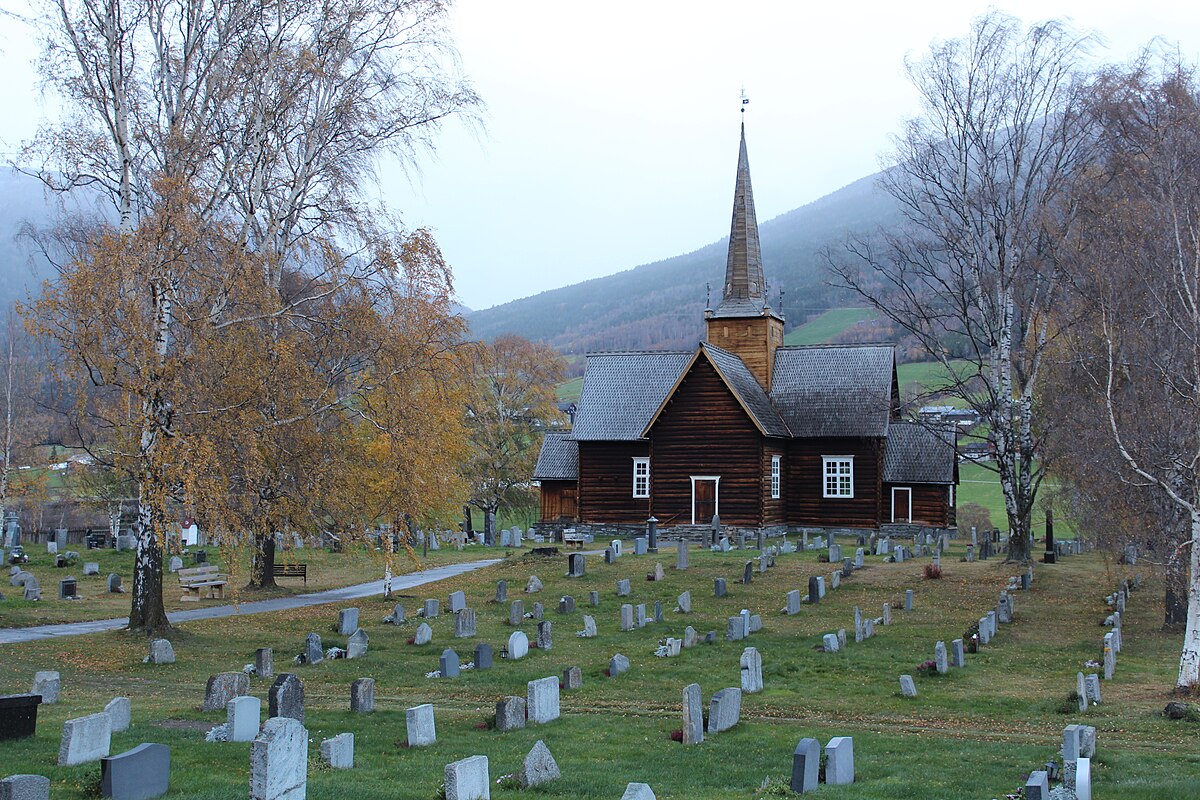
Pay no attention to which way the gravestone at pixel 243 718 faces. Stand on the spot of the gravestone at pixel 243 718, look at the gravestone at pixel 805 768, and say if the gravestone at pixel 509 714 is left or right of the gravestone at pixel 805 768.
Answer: left

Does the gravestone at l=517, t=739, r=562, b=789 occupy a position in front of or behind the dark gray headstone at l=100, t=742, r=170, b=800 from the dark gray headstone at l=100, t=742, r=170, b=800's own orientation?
behind

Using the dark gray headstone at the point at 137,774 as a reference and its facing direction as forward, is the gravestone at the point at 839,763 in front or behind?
behind
